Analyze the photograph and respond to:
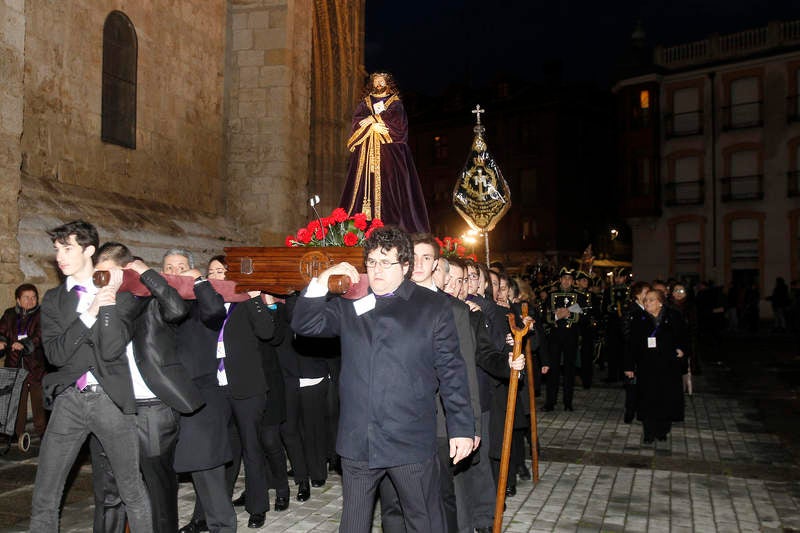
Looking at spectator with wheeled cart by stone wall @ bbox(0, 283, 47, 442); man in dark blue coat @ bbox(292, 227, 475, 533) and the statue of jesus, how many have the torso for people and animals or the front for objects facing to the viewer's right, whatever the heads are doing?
0

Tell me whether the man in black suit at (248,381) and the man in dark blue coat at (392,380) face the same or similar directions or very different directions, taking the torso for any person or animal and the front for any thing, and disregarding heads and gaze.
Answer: same or similar directions

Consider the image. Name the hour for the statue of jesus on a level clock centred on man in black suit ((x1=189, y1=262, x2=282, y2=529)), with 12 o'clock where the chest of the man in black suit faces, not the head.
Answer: The statue of jesus is roughly at 6 o'clock from the man in black suit.

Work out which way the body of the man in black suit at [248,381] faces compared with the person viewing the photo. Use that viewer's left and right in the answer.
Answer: facing the viewer and to the left of the viewer

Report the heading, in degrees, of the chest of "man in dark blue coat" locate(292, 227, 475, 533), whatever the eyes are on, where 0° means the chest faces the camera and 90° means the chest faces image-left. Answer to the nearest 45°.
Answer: approximately 45°

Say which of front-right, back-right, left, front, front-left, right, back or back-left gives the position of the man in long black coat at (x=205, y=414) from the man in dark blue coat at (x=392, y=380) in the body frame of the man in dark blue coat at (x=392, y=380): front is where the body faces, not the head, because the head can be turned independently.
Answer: right

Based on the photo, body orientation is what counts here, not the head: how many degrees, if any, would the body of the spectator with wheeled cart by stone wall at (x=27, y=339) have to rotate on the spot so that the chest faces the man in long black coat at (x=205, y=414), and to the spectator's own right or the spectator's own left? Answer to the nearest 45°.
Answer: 0° — they already face them

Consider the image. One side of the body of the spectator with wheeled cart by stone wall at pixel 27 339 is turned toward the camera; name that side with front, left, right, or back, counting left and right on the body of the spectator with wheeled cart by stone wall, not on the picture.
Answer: front

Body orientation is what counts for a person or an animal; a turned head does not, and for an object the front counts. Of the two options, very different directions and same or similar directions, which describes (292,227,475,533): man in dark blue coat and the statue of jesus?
same or similar directions

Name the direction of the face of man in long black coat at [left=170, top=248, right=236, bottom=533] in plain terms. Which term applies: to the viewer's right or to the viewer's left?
to the viewer's left

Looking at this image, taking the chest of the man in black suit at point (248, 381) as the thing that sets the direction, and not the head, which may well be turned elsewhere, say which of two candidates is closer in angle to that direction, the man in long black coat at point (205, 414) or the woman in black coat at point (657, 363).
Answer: the man in long black coat

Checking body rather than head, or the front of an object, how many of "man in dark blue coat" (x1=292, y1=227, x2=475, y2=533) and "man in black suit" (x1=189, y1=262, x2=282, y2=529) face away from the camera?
0
